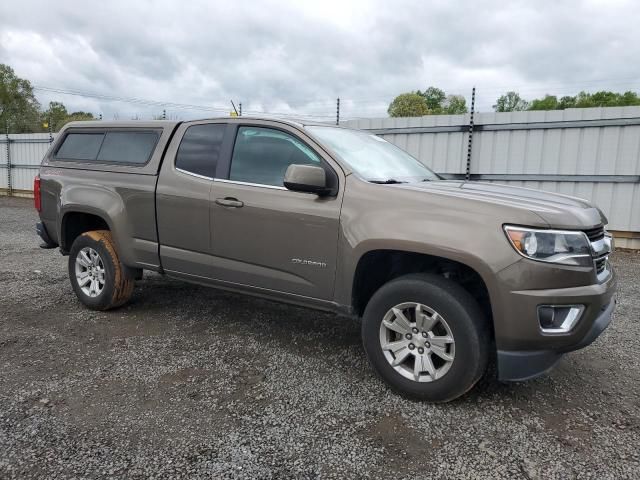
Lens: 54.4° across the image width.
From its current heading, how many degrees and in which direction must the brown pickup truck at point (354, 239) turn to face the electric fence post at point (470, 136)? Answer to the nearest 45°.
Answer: approximately 135° to its left

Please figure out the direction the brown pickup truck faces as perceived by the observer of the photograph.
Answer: facing the viewer and to the right of the viewer

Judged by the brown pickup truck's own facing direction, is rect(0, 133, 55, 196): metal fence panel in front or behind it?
behind
